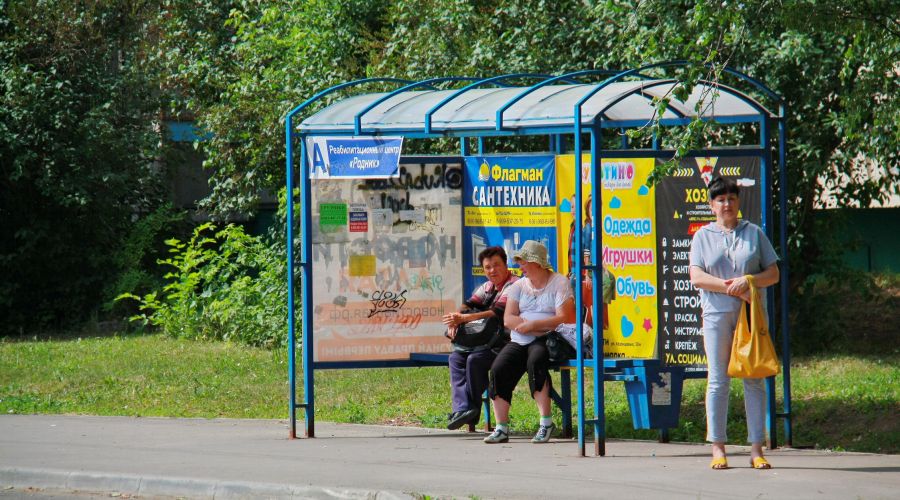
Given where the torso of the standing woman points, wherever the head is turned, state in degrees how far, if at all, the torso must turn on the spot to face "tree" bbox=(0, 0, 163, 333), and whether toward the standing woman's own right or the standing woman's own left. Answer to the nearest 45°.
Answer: approximately 135° to the standing woman's own right

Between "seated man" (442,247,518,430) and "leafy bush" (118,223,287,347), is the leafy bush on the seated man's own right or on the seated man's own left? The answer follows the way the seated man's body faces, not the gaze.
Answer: on the seated man's own right

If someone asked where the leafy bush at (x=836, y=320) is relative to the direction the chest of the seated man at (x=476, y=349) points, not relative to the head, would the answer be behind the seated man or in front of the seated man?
behind

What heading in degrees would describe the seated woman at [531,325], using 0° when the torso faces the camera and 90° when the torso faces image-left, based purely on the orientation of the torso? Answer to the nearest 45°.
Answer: approximately 45°

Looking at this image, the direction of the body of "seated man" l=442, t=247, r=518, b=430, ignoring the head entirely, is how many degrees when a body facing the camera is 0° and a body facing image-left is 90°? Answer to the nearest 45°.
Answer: approximately 45°
